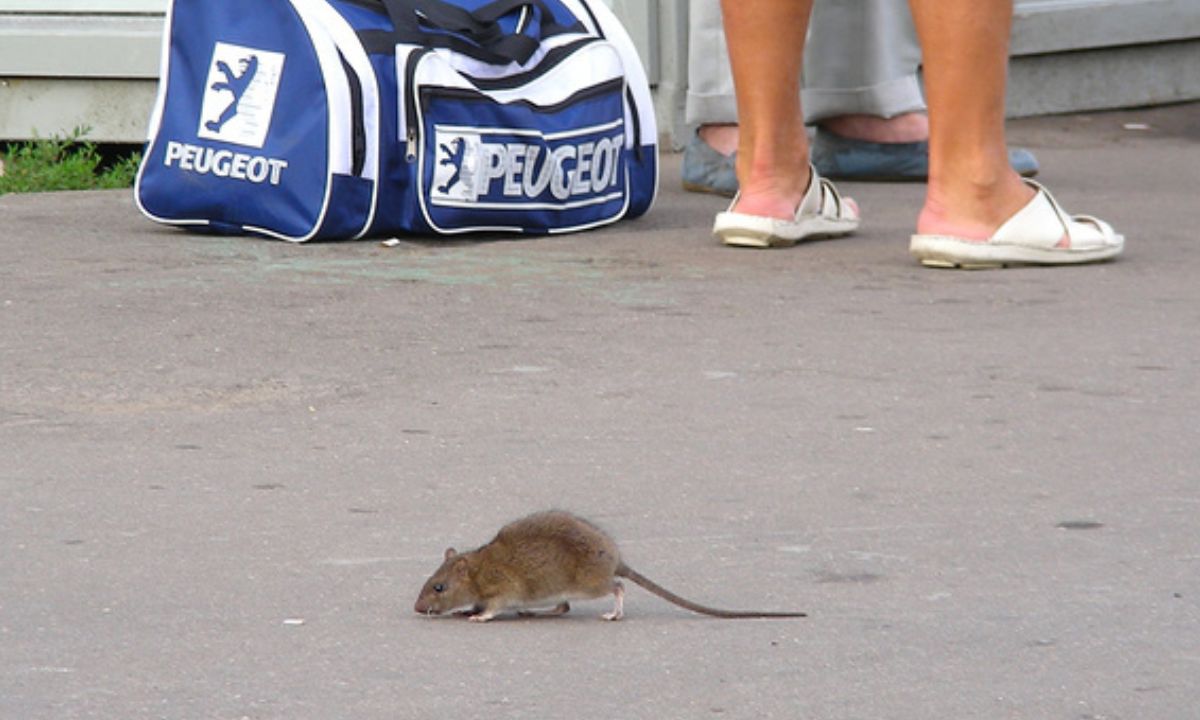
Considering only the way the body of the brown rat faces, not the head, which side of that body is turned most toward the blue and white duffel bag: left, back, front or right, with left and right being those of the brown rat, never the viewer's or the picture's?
right

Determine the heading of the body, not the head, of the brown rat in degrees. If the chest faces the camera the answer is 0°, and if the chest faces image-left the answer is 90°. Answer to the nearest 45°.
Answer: approximately 90°
